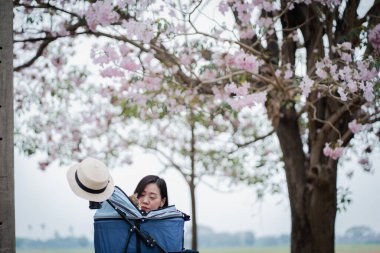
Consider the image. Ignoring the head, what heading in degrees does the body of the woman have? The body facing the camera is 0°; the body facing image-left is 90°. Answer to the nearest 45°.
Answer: approximately 45°
